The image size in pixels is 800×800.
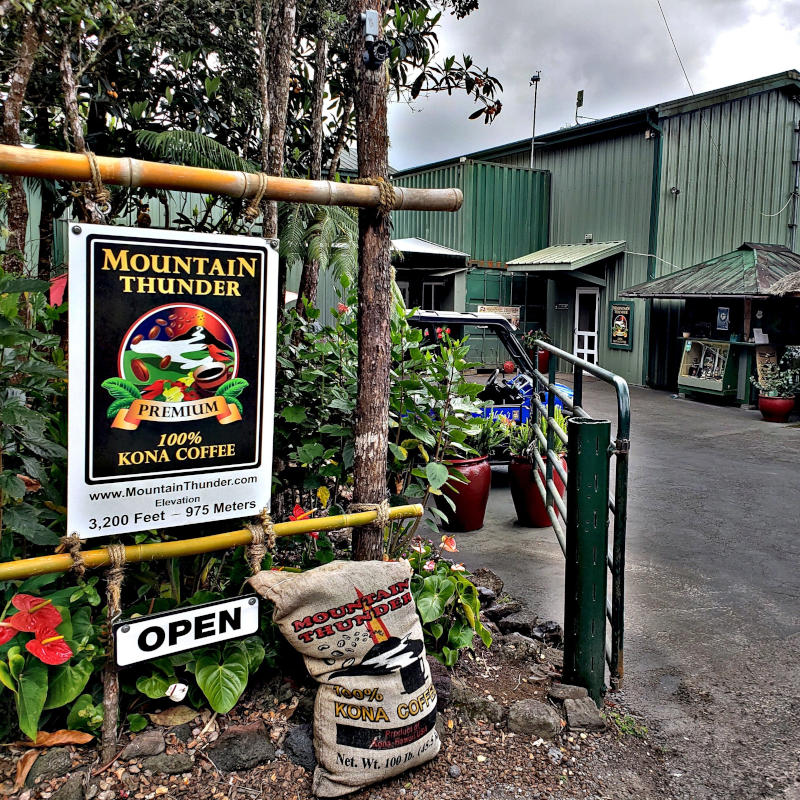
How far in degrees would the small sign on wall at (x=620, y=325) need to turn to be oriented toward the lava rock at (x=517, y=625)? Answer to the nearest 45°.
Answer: approximately 45° to its left

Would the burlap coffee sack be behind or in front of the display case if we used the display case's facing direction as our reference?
in front

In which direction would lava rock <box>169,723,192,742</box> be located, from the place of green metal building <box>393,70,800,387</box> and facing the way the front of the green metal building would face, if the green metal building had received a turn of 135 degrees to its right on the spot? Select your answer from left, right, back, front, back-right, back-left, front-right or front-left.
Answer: back

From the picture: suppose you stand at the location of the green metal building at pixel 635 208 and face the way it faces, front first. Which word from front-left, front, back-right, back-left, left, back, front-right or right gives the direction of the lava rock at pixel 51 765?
front-left

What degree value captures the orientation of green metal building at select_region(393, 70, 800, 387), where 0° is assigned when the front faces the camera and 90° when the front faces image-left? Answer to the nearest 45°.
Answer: approximately 45°

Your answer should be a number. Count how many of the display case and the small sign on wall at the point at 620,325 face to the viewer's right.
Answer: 0

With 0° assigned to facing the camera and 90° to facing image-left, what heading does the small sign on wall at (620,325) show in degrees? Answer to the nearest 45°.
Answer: approximately 45°

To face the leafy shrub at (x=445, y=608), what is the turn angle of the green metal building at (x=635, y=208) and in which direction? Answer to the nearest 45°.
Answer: approximately 45° to its left

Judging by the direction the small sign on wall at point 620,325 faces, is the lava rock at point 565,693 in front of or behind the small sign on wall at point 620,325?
in front

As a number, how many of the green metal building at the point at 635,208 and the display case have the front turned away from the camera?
0

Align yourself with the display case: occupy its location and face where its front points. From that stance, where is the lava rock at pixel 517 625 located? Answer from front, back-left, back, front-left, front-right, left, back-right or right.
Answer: front-left

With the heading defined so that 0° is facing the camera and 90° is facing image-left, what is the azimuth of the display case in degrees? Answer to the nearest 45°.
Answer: approximately 45°

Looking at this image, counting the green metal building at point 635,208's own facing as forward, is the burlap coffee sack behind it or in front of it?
in front
